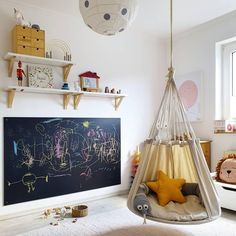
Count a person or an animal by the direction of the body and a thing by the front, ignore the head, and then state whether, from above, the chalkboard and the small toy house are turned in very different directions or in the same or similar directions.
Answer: same or similar directions

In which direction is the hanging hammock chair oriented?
toward the camera

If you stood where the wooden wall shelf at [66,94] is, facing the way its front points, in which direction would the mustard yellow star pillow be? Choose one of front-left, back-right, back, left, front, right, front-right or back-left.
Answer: front

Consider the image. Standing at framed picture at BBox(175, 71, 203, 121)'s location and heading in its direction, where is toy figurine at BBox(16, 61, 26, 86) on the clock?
The toy figurine is roughly at 12 o'clock from the framed picture.

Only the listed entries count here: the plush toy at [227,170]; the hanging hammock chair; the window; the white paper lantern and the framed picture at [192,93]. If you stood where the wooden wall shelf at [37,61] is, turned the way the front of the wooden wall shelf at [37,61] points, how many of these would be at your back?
0

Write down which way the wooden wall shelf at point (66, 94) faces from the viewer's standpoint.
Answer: facing the viewer and to the right of the viewer

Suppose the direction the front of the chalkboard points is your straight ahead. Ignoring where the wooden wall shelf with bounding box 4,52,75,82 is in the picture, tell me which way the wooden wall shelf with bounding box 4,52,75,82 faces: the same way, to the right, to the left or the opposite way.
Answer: the same way

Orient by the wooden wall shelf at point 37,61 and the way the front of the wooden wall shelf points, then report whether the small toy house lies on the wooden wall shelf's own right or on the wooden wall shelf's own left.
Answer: on the wooden wall shelf's own left

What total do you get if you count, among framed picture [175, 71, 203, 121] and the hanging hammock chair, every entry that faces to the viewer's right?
0

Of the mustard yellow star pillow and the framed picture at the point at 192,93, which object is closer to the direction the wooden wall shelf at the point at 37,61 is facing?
the mustard yellow star pillow

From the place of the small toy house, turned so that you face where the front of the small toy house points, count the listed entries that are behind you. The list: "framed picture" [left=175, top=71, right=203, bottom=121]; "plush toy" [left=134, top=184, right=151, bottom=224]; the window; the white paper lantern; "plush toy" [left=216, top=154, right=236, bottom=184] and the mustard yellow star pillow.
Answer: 0

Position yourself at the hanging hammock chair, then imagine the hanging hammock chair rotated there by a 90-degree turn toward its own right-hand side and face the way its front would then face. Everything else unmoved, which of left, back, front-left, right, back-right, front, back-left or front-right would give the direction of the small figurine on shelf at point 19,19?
front

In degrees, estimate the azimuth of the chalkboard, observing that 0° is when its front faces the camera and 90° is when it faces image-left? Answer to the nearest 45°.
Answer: approximately 315°

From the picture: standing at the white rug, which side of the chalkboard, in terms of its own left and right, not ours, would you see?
front
